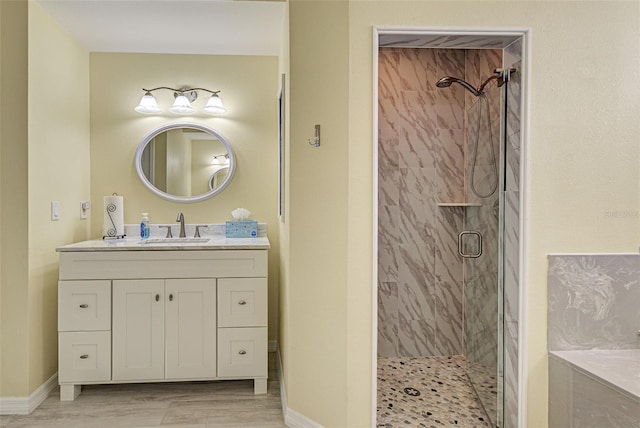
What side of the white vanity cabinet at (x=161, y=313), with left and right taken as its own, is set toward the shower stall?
left

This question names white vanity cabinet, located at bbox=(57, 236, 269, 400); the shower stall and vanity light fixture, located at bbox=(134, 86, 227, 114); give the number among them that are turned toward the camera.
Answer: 3

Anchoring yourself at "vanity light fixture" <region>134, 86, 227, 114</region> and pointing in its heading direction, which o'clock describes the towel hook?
The towel hook is roughly at 11 o'clock from the vanity light fixture.

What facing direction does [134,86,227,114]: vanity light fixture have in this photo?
toward the camera

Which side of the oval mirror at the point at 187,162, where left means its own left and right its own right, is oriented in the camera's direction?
front

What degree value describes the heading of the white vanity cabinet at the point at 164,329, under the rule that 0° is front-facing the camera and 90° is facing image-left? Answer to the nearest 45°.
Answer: approximately 0°

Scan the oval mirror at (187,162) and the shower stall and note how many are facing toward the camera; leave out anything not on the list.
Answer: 2

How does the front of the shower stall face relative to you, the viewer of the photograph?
facing the viewer

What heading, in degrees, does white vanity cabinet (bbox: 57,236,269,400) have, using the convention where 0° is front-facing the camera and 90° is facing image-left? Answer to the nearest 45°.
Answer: approximately 0°

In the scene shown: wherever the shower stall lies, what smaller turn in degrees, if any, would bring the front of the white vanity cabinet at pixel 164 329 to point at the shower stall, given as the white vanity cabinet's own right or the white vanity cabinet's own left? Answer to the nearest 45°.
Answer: approximately 90° to the white vanity cabinet's own left

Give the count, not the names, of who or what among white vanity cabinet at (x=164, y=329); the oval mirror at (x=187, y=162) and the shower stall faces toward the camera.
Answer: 3

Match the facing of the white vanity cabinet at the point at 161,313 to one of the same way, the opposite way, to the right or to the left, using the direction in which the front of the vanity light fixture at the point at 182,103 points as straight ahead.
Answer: the same way

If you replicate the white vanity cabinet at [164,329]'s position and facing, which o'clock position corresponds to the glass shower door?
The glass shower door is roughly at 10 o'clock from the white vanity cabinet.
